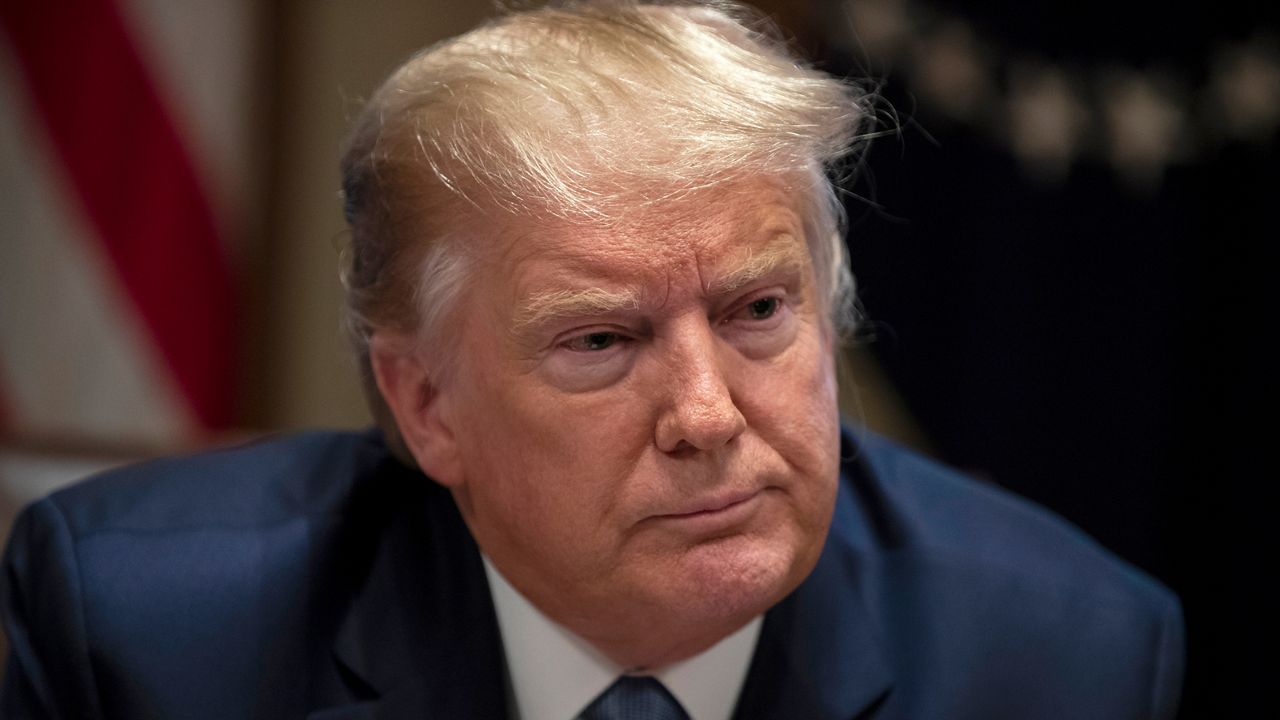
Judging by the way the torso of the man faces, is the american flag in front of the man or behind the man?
behind

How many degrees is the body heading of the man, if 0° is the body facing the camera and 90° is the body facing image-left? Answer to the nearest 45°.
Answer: approximately 0°

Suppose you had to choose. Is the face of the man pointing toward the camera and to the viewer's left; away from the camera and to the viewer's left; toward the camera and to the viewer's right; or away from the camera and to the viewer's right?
toward the camera and to the viewer's right
